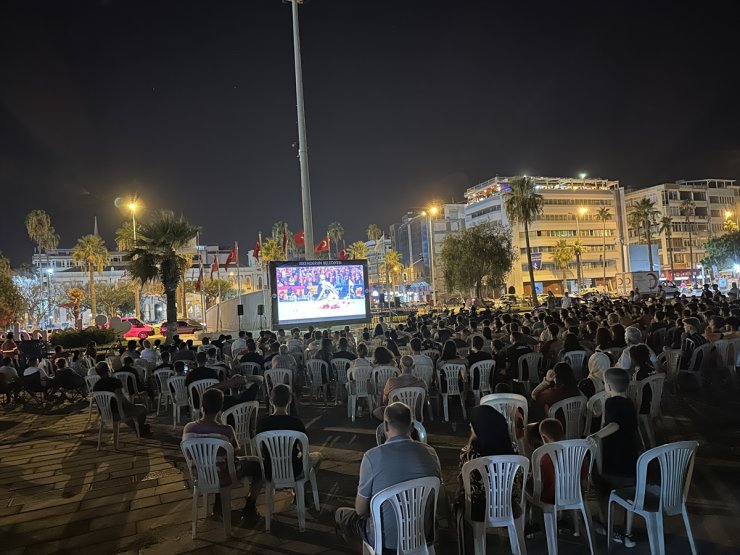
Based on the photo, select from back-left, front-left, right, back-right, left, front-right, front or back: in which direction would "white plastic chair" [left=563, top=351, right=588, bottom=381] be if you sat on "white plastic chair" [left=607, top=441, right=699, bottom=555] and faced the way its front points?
front-right

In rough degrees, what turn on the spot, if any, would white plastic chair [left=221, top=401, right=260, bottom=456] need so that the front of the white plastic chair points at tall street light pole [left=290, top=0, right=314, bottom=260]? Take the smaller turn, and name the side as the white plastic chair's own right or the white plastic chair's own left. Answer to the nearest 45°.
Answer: approximately 45° to the white plastic chair's own right

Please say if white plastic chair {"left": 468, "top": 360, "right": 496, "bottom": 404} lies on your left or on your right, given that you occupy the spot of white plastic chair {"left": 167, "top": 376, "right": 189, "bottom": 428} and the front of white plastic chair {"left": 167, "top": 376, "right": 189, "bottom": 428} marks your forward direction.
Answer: on your right

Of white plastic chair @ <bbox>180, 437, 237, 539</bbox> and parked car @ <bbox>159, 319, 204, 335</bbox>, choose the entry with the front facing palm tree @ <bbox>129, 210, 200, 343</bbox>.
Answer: the white plastic chair

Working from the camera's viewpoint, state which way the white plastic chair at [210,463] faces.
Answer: facing away from the viewer

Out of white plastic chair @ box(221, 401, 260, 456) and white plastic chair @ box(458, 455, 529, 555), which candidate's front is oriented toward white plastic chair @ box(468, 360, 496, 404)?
white plastic chair @ box(458, 455, 529, 555)

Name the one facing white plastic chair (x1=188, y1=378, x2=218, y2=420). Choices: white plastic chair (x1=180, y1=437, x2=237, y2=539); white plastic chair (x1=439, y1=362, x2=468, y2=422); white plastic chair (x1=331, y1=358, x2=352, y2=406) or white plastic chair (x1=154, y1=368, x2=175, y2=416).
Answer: white plastic chair (x1=180, y1=437, x2=237, y2=539)

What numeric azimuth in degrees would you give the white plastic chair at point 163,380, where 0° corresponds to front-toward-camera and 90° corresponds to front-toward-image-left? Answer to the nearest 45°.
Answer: approximately 225°

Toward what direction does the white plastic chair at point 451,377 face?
away from the camera

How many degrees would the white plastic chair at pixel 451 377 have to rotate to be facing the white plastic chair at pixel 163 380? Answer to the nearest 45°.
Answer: approximately 90° to its left

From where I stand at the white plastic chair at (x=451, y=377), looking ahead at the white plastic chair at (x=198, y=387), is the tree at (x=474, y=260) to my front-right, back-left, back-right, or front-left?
back-right

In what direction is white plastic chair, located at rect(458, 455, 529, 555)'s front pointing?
away from the camera

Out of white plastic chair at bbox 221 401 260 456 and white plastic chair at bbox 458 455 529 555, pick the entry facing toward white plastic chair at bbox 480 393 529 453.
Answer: white plastic chair at bbox 458 455 529 555

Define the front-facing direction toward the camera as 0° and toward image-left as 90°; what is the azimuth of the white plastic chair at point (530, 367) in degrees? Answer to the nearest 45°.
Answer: approximately 135°

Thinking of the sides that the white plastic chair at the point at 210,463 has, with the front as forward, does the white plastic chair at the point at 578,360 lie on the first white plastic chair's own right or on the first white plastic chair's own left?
on the first white plastic chair's own right

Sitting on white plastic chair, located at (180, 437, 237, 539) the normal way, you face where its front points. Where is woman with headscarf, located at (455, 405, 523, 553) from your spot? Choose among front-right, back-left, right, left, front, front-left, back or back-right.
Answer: back-right
